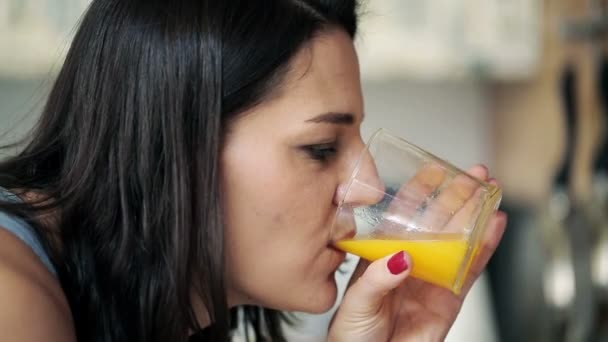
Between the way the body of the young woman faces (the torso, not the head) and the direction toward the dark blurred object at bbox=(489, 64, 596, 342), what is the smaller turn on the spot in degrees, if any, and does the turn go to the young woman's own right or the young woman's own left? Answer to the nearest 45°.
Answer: approximately 45° to the young woman's own left

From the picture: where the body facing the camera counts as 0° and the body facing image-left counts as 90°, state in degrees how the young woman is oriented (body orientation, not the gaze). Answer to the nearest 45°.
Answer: approximately 270°

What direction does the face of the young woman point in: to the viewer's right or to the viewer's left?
to the viewer's right
